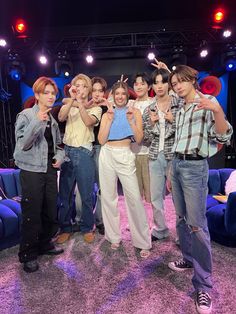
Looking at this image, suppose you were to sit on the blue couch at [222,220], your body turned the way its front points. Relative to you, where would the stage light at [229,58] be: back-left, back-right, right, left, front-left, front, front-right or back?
back-right

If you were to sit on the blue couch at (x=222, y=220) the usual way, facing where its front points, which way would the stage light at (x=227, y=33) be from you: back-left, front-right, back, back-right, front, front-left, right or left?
back-right

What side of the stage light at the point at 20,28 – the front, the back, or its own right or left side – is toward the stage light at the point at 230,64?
left

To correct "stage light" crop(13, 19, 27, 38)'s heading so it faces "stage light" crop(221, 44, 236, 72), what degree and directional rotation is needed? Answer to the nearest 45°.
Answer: approximately 90° to its left

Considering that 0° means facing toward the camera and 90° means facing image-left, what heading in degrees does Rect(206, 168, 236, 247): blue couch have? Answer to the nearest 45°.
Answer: approximately 45°

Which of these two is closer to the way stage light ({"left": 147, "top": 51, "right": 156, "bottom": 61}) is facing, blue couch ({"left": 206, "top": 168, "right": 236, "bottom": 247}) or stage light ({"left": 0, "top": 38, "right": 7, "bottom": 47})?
the blue couch

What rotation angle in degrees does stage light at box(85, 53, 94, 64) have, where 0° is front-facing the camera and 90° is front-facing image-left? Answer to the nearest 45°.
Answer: approximately 0°

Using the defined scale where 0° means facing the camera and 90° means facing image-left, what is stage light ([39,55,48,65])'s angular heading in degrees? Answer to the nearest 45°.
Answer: approximately 0°
